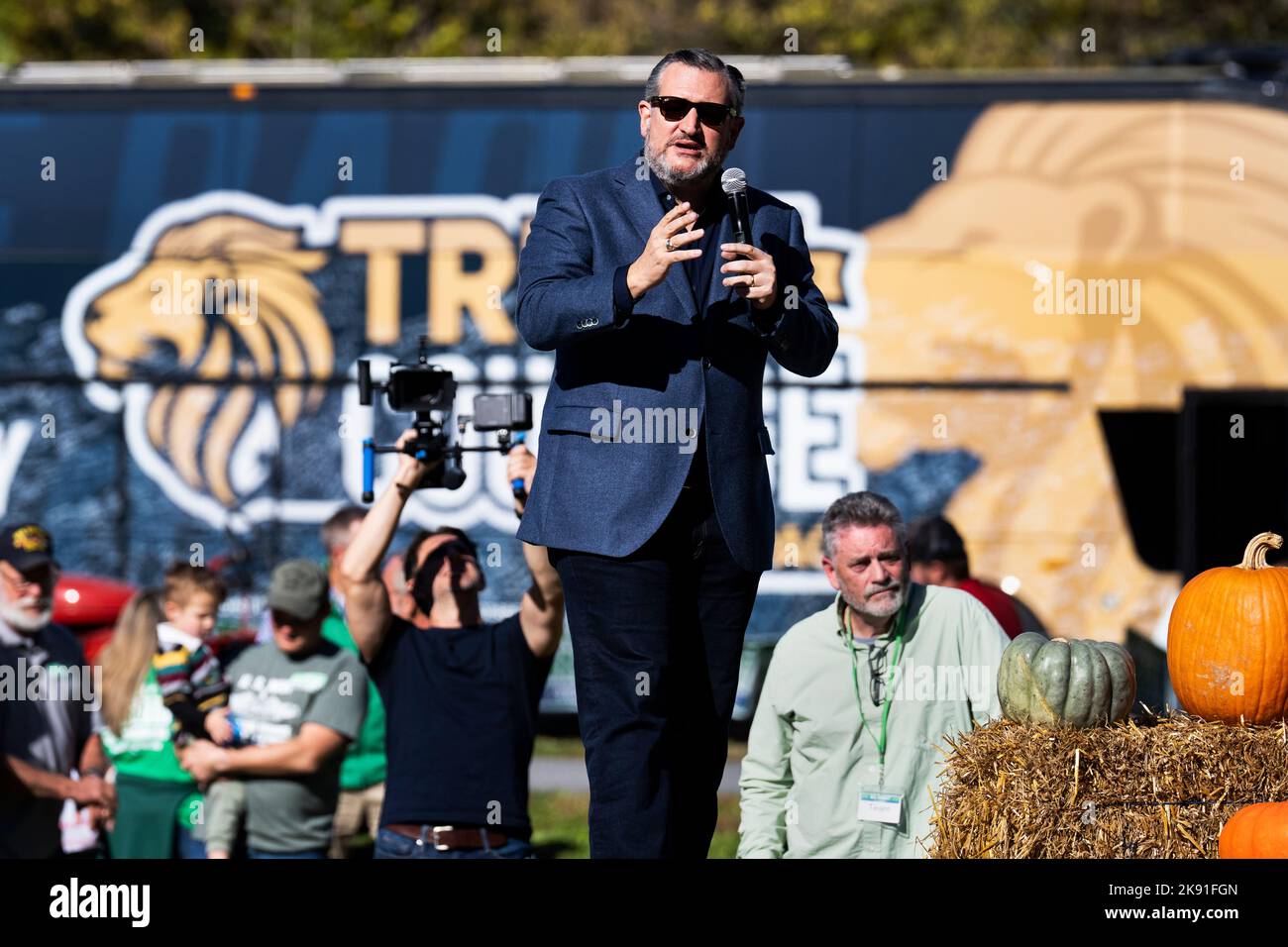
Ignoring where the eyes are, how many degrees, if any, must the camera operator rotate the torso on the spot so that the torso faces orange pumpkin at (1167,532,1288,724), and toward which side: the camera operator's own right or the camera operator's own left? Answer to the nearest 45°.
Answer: approximately 45° to the camera operator's own left

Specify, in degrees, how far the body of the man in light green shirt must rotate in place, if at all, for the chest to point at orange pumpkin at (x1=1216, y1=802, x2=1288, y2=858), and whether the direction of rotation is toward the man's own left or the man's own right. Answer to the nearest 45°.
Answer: approximately 45° to the man's own left

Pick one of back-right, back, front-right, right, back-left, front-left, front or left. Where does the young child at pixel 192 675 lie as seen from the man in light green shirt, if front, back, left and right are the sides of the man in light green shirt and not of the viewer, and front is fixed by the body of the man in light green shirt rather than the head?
back-right

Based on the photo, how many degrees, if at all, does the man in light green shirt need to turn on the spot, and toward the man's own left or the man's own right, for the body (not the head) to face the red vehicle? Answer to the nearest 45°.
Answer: approximately 135° to the man's own right

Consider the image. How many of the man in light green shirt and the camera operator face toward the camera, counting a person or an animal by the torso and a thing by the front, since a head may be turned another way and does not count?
2

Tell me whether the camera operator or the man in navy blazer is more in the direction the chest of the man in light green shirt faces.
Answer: the man in navy blazer

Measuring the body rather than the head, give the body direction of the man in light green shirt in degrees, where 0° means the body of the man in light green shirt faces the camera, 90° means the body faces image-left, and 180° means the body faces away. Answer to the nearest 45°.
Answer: approximately 0°
